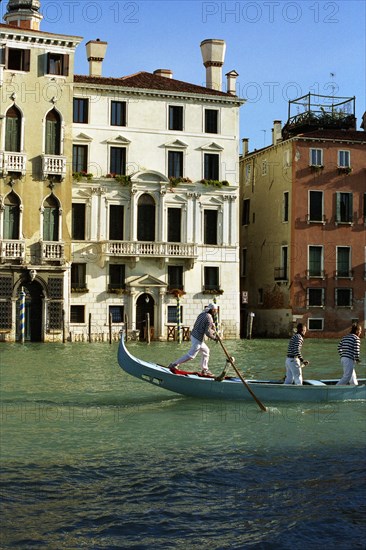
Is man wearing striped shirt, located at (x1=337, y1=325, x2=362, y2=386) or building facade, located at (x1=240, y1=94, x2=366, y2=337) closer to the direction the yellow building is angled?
the man wearing striped shirt

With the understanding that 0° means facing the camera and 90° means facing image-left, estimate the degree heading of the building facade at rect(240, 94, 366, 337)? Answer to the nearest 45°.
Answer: approximately 0°

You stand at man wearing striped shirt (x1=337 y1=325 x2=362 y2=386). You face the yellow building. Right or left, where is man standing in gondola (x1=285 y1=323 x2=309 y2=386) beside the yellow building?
left

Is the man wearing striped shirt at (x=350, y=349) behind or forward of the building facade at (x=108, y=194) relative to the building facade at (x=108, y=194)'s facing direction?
forward

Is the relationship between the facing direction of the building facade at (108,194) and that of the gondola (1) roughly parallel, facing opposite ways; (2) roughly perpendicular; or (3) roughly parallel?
roughly perpendicular
